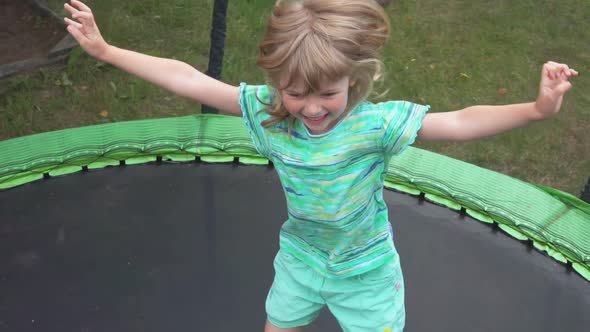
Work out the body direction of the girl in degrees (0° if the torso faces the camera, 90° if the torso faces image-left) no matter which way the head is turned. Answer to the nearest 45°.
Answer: approximately 0°
